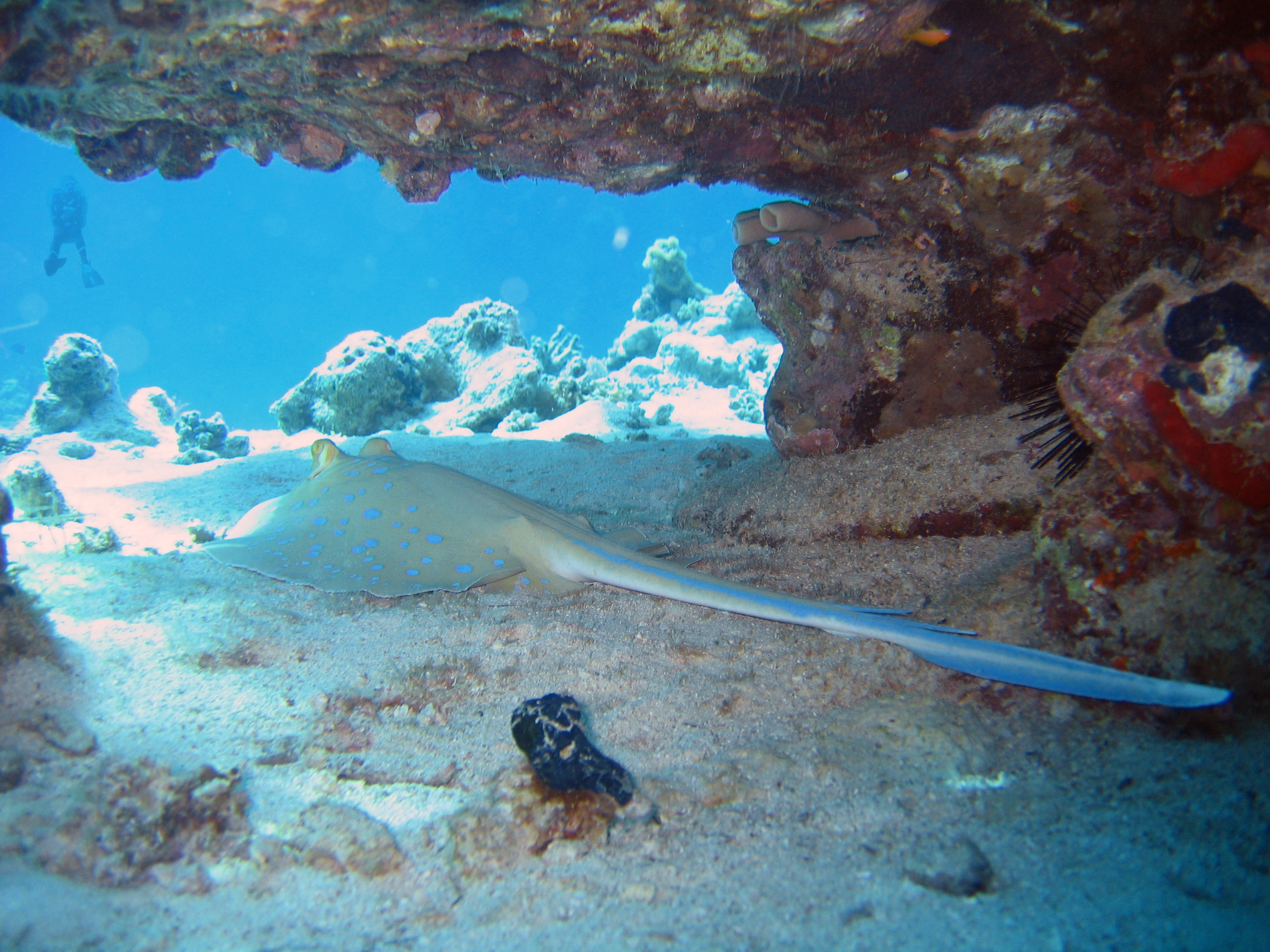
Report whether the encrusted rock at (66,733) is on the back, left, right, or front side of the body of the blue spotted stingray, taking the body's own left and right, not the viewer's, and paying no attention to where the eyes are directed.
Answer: left

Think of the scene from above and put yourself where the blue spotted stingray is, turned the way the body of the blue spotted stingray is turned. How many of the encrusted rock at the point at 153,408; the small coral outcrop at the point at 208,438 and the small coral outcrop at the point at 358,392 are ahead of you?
3

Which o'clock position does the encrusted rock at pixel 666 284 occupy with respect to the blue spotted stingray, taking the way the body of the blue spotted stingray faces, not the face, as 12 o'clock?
The encrusted rock is roughly at 2 o'clock from the blue spotted stingray.

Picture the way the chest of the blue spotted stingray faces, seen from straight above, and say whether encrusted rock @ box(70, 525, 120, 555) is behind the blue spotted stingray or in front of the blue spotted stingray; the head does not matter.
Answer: in front

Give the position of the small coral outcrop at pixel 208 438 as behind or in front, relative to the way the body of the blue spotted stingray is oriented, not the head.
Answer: in front

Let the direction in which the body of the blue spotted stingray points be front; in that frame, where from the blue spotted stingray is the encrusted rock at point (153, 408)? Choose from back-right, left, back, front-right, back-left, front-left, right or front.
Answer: front

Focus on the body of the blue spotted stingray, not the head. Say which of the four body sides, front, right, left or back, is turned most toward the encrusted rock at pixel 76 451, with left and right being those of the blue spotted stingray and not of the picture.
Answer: front

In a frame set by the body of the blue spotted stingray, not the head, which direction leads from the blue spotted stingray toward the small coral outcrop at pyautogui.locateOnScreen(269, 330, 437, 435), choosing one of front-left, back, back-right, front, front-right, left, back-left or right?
front

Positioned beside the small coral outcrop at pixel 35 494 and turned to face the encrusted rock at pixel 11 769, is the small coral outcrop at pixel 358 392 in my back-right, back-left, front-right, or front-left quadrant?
back-left

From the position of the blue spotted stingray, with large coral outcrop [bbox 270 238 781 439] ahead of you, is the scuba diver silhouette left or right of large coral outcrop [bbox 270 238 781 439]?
left

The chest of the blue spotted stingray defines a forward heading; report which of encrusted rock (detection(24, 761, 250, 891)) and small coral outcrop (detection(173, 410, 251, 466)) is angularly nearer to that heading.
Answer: the small coral outcrop

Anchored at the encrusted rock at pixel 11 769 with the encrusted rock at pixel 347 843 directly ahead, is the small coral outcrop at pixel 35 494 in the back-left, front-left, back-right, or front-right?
back-left

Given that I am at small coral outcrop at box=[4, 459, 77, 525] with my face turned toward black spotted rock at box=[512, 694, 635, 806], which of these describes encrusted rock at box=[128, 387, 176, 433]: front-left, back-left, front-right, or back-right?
back-left

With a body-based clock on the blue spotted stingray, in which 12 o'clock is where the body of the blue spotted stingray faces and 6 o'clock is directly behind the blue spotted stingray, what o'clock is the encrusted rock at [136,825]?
The encrusted rock is roughly at 8 o'clock from the blue spotted stingray.

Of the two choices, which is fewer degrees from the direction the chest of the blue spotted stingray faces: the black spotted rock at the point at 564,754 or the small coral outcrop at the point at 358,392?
the small coral outcrop

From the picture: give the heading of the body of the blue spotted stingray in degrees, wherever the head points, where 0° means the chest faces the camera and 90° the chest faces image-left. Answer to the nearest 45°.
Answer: approximately 135°
